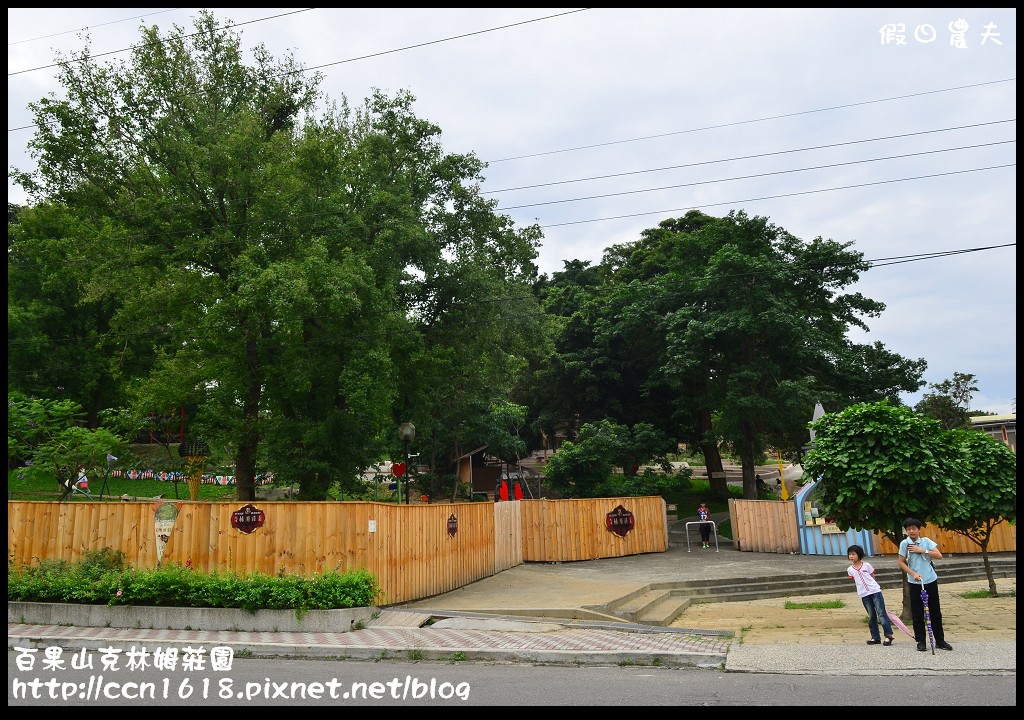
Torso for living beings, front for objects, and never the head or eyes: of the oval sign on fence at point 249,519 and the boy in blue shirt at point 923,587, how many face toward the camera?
2

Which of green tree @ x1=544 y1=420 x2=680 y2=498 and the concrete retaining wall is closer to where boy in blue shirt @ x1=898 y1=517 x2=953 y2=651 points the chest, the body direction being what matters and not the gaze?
the concrete retaining wall

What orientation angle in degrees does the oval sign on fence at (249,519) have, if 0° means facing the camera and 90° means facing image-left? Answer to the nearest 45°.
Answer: approximately 0°

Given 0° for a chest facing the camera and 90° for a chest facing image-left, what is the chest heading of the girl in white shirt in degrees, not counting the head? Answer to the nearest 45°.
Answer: approximately 45°

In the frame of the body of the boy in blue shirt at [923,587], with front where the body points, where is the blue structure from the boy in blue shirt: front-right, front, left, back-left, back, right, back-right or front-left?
back

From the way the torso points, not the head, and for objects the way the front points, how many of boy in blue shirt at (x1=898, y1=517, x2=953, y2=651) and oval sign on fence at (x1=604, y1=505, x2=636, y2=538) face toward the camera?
2

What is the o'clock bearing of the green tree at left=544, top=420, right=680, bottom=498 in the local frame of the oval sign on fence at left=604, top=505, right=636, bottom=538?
The green tree is roughly at 6 o'clock from the oval sign on fence.

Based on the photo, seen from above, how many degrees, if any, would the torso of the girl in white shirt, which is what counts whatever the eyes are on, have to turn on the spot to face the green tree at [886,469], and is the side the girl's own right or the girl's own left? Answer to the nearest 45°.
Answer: approximately 135° to the girl's own right
